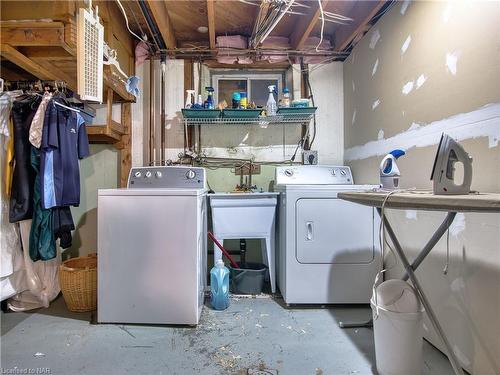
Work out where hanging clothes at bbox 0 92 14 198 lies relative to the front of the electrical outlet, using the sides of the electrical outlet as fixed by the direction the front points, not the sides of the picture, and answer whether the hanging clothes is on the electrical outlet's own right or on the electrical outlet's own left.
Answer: on the electrical outlet's own right

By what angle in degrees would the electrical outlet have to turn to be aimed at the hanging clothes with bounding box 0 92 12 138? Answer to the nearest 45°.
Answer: approximately 45° to its right

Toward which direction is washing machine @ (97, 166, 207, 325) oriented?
toward the camera

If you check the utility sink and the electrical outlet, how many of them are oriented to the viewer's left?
0

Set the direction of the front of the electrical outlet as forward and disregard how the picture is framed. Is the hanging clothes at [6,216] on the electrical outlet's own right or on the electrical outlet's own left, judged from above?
on the electrical outlet's own right

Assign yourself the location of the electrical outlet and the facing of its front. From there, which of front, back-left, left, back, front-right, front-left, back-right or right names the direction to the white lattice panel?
front-right

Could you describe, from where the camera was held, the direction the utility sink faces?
facing the viewer

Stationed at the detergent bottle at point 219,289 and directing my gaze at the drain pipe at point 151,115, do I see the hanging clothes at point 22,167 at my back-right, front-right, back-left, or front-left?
front-left

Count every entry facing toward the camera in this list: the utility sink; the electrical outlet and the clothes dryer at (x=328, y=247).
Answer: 3
